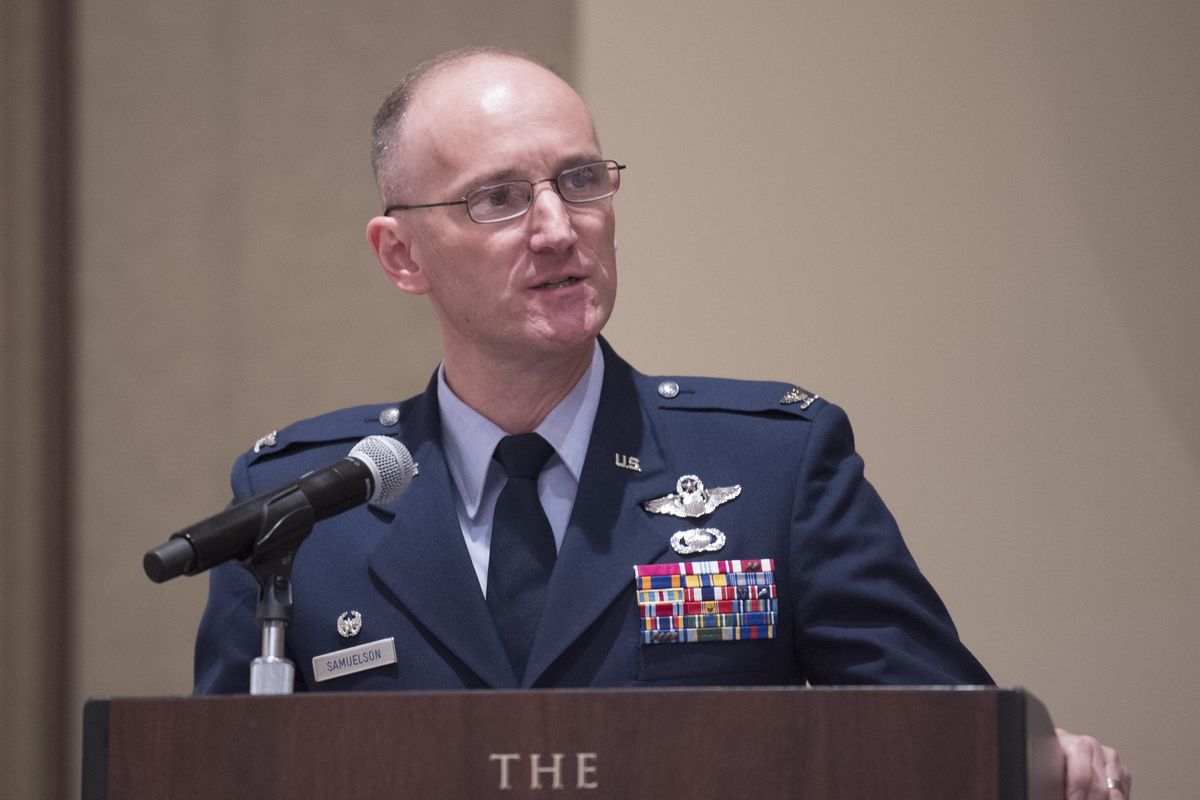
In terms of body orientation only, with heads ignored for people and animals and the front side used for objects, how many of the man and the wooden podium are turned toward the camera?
2

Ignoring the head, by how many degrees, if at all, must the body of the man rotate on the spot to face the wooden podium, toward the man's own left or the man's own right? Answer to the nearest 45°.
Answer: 0° — they already face it

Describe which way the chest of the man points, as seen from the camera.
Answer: toward the camera

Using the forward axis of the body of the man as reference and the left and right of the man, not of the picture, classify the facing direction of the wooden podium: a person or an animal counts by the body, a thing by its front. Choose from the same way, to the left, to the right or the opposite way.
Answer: the same way

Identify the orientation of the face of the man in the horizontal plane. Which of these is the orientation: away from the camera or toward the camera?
toward the camera

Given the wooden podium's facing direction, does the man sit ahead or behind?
behind

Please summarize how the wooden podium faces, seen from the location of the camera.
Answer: facing the viewer

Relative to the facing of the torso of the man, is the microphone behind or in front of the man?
in front
